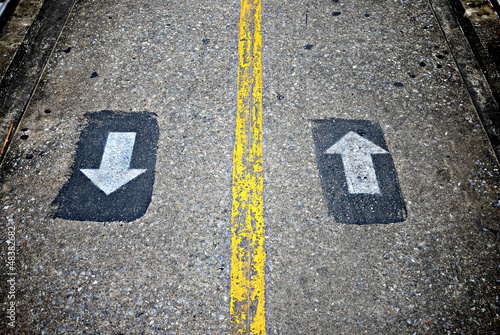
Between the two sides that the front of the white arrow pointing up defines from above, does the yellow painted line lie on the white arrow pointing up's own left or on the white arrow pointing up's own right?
on the white arrow pointing up's own left

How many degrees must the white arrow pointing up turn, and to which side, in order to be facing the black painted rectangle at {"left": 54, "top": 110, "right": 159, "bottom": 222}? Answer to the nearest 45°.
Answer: approximately 90° to its left

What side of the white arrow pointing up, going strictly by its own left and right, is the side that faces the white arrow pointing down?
left

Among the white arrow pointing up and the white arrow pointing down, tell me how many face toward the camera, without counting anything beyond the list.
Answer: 1

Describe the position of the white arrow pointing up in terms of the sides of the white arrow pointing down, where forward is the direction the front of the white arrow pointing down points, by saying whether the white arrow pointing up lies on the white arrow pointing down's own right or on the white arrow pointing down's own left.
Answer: on the white arrow pointing down's own left

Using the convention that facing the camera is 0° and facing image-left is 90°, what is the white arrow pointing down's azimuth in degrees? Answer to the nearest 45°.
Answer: approximately 0°

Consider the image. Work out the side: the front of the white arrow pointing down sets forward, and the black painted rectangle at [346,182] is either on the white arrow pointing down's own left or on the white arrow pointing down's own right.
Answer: on the white arrow pointing down's own left

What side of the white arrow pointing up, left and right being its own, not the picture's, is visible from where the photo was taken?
back
